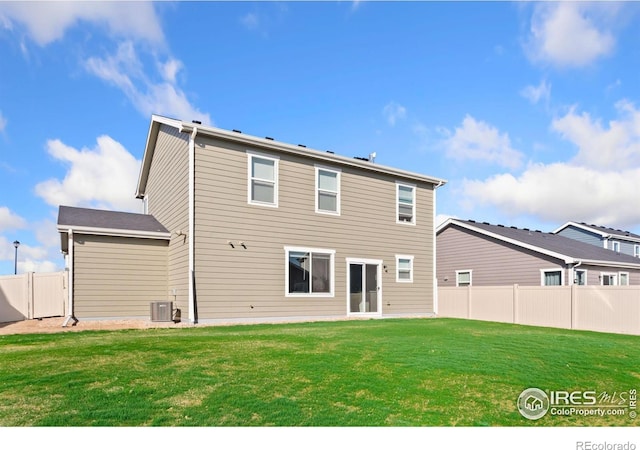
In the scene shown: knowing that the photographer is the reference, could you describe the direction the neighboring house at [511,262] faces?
facing away from the viewer and to the left of the viewer

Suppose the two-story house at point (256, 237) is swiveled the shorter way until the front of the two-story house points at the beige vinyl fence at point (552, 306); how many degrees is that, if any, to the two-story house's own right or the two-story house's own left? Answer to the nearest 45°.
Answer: approximately 135° to the two-story house's own right

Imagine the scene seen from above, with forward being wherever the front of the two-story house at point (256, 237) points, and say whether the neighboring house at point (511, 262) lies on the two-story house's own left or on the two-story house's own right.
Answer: on the two-story house's own right

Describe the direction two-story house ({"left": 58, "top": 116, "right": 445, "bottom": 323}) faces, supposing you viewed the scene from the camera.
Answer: facing away from the viewer and to the left of the viewer

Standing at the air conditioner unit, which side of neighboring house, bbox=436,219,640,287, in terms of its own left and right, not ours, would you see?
left
